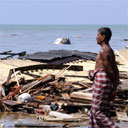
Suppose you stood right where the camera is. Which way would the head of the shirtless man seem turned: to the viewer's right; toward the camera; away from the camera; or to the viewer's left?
to the viewer's left

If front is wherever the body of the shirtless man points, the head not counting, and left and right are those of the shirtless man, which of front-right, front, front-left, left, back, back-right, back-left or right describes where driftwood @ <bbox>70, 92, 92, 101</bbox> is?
right

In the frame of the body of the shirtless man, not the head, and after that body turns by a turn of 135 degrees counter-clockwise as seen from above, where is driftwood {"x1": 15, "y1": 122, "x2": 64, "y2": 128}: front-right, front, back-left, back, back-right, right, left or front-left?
back

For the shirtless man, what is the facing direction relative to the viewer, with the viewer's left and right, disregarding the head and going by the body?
facing to the left of the viewer

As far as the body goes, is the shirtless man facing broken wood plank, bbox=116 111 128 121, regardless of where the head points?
no
